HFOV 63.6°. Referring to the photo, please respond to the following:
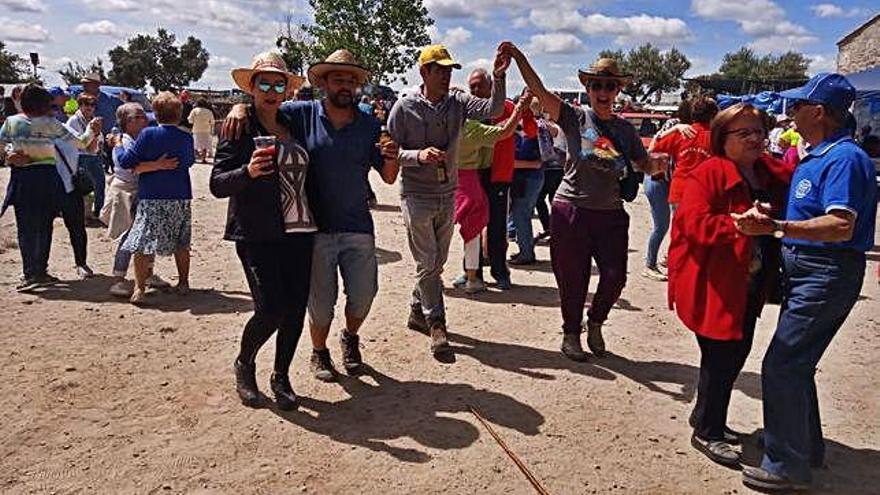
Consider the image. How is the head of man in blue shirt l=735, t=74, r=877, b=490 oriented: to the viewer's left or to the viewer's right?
to the viewer's left

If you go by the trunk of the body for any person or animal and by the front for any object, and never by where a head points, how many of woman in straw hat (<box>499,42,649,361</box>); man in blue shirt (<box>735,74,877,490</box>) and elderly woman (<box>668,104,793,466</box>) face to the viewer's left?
1

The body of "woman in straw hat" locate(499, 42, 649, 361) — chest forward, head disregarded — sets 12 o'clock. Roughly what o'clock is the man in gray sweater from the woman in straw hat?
The man in gray sweater is roughly at 3 o'clock from the woman in straw hat.

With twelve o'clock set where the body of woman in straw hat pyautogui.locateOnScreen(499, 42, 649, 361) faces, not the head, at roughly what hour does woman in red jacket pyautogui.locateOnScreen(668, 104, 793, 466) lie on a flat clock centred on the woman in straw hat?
The woman in red jacket is roughly at 11 o'clock from the woman in straw hat.

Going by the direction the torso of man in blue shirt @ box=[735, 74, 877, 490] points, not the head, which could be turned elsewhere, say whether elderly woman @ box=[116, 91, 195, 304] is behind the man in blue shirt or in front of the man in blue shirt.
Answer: in front

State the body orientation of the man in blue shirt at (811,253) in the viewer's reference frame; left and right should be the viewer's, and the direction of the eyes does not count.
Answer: facing to the left of the viewer

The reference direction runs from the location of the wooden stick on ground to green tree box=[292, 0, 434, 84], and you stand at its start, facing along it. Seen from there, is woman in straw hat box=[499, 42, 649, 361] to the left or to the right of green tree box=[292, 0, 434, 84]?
right

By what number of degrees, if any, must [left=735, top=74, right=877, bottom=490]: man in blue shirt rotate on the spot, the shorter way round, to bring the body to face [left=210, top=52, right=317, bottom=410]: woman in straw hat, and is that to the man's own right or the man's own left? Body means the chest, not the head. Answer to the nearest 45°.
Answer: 0° — they already face them

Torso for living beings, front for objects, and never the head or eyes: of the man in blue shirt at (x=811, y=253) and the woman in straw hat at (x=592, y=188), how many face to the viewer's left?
1

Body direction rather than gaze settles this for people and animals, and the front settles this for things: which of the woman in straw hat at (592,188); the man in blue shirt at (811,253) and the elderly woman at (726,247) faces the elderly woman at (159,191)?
the man in blue shirt

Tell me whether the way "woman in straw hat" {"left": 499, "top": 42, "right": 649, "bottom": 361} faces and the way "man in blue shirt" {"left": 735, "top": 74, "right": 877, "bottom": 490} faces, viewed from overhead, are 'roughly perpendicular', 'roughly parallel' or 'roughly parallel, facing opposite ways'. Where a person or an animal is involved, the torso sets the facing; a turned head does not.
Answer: roughly perpendicular

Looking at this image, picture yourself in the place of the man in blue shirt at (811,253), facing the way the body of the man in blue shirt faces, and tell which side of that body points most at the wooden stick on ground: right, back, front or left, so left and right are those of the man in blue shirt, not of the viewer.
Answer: front

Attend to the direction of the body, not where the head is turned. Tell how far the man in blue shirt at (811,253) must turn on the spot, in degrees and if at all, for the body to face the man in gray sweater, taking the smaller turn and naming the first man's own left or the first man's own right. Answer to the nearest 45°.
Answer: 0° — they already face them

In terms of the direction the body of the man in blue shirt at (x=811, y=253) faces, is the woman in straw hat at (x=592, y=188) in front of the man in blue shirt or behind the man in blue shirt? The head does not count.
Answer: in front

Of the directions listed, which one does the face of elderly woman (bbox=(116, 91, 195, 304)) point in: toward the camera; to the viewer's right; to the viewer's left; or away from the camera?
away from the camera

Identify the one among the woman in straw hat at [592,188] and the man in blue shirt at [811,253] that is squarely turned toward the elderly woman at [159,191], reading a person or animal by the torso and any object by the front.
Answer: the man in blue shirt

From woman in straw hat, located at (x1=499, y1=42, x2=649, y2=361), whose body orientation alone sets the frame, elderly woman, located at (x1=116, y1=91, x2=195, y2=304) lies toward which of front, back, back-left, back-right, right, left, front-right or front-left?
right
